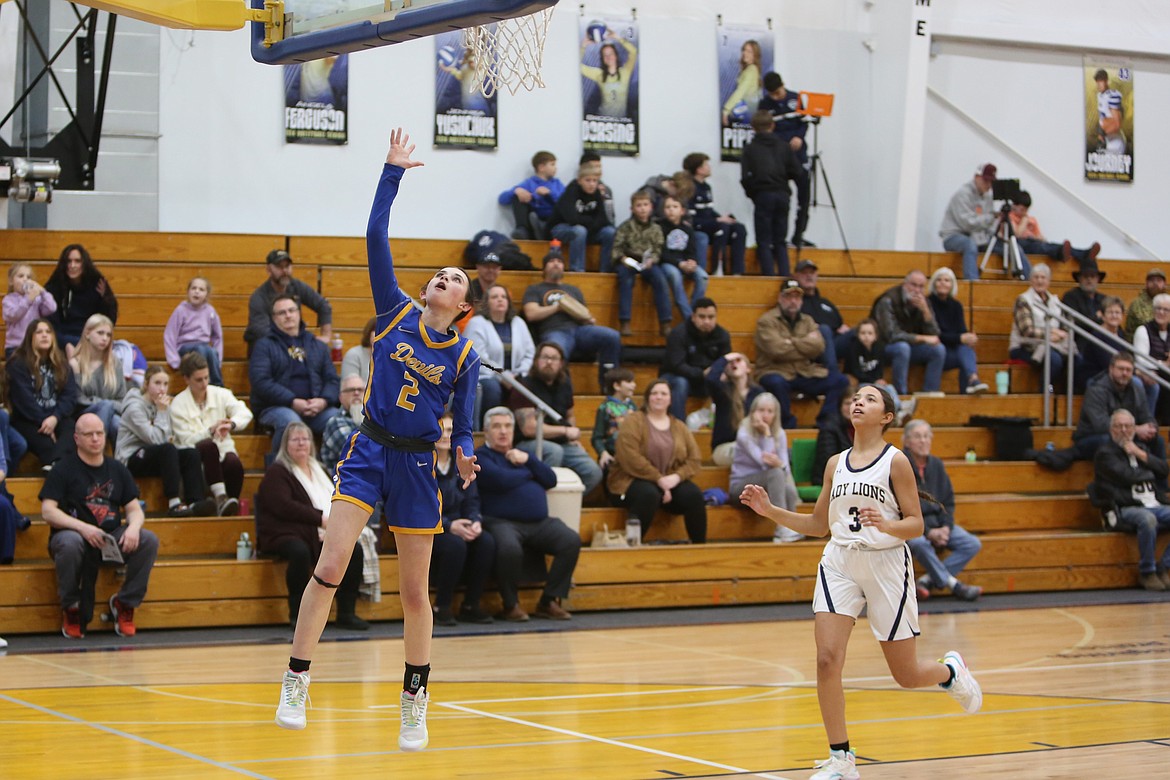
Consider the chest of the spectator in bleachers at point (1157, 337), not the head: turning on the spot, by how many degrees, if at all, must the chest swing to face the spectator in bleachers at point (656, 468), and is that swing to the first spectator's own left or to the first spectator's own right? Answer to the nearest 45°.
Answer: approximately 45° to the first spectator's own right

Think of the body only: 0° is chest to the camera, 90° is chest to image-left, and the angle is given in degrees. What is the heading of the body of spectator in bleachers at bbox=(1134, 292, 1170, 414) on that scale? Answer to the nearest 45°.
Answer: approximately 0°

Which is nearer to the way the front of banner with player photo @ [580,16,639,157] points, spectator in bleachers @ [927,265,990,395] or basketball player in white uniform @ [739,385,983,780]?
the basketball player in white uniform

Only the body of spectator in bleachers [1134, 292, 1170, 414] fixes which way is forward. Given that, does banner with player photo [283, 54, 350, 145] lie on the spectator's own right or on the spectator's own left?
on the spectator's own right

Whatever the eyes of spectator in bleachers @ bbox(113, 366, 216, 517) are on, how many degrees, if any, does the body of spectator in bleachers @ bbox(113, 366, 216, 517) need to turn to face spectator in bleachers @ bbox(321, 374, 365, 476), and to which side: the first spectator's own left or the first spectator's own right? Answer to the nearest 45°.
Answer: approximately 45° to the first spectator's own left
